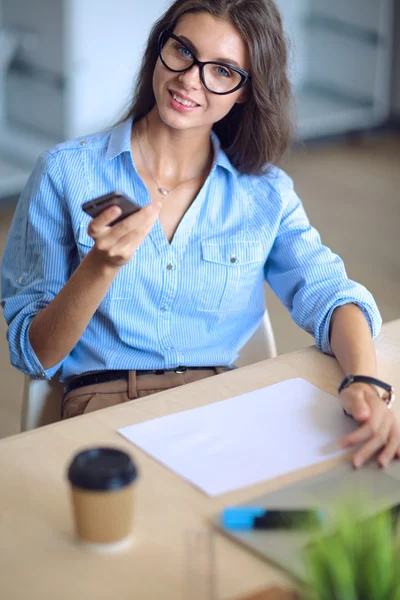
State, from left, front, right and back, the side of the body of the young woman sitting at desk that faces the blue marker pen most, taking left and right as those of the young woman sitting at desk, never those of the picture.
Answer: front

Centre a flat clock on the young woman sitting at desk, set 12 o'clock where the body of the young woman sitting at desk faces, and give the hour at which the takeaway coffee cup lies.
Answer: The takeaway coffee cup is roughly at 12 o'clock from the young woman sitting at desk.

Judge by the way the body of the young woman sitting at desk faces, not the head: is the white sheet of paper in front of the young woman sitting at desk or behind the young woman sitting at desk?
in front

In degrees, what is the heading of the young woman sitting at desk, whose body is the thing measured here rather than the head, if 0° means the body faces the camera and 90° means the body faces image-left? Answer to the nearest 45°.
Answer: approximately 0°

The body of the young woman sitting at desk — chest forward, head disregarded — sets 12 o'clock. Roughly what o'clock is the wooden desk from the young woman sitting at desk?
The wooden desk is roughly at 12 o'clock from the young woman sitting at desk.
